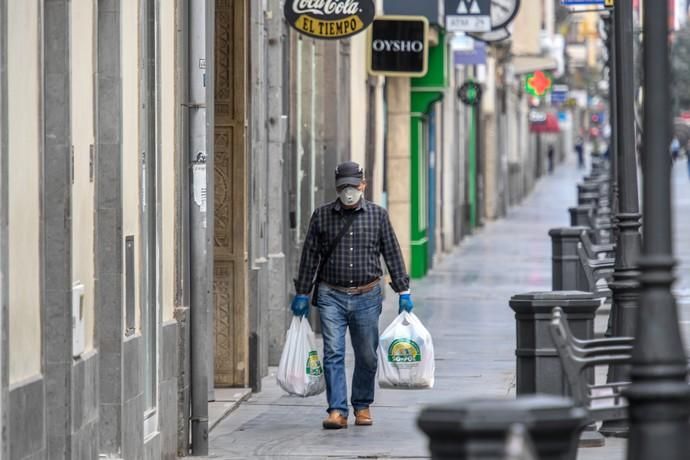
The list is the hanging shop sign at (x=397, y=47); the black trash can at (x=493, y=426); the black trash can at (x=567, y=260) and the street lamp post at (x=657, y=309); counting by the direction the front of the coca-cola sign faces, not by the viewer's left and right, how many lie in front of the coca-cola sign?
2

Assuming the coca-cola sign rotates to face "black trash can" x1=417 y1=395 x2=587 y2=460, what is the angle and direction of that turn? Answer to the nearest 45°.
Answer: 0° — it already faces it

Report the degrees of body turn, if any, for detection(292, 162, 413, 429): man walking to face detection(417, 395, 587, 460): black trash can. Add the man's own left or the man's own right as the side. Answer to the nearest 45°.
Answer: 0° — they already face it

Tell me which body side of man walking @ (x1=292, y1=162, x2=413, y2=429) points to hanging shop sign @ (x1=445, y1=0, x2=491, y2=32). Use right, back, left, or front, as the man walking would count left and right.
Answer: back

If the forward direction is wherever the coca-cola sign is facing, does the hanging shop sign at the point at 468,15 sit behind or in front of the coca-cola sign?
behind

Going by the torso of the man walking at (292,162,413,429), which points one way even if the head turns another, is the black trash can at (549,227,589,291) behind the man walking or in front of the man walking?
behind

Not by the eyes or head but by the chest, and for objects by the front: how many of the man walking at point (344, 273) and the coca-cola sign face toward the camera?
2

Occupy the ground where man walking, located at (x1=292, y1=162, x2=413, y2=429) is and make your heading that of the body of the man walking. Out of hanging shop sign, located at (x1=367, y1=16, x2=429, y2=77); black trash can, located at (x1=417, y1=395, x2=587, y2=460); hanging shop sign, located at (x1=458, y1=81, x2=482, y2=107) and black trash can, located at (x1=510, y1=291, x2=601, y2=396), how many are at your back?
2
